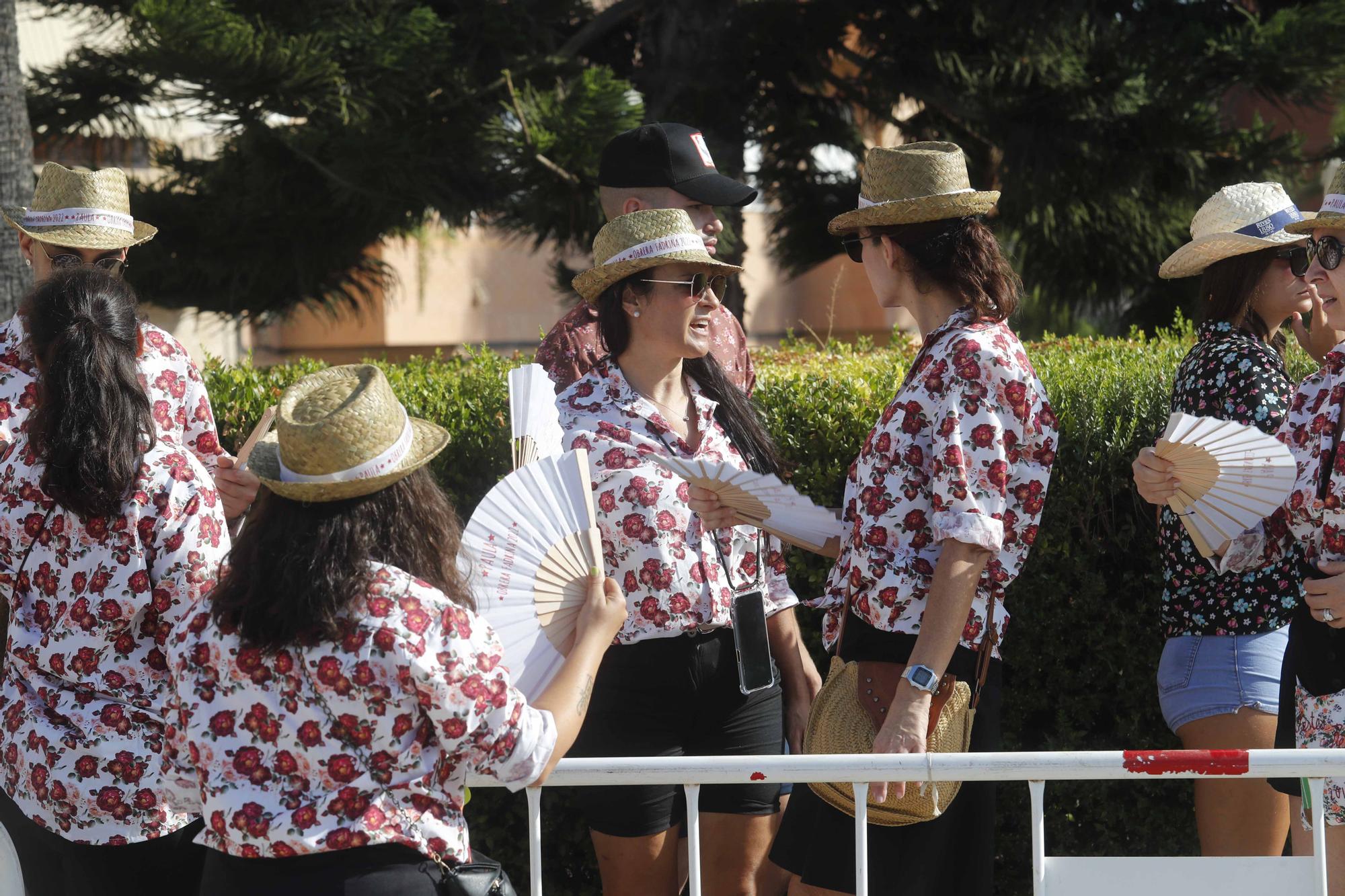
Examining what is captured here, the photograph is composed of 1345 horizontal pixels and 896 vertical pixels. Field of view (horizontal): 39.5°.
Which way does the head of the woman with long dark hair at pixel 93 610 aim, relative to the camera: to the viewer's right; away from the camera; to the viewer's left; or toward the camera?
away from the camera

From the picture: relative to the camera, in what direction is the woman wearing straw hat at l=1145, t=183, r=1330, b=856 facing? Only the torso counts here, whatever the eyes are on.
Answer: to the viewer's right

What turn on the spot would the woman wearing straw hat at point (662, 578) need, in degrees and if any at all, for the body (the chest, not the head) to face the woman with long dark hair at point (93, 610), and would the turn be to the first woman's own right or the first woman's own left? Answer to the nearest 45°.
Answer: approximately 90° to the first woman's own right

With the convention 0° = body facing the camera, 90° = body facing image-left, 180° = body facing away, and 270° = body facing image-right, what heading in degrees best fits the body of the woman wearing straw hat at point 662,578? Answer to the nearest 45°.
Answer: approximately 315°

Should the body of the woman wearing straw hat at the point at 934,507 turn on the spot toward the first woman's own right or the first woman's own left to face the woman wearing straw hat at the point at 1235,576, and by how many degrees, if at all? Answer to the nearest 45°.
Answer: approximately 135° to the first woman's own right

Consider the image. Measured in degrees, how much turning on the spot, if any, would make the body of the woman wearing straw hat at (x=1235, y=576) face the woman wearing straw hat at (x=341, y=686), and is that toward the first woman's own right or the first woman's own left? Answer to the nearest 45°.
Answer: approximately 135° to the first woman's own right

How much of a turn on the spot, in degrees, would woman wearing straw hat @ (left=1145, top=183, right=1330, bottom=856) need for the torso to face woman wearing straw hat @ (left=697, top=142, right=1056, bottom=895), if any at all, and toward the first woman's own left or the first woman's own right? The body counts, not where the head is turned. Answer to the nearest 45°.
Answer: approximately 135° to the first woman's own right

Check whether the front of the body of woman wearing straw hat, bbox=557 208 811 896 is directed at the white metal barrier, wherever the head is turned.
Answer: yes

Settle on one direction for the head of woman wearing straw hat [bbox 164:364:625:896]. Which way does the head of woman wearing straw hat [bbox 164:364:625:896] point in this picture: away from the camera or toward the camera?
away from the camera

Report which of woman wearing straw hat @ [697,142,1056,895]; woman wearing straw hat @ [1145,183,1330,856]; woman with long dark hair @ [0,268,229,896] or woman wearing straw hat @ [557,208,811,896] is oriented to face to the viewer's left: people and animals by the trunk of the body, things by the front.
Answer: woman wearing straw hat @ [697,142,1056,895]

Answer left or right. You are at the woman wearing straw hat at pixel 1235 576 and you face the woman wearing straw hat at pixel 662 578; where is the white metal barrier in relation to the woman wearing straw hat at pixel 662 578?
left

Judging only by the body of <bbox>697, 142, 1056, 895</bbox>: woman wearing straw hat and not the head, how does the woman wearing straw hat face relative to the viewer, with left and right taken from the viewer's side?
facing to the left of the viewer
